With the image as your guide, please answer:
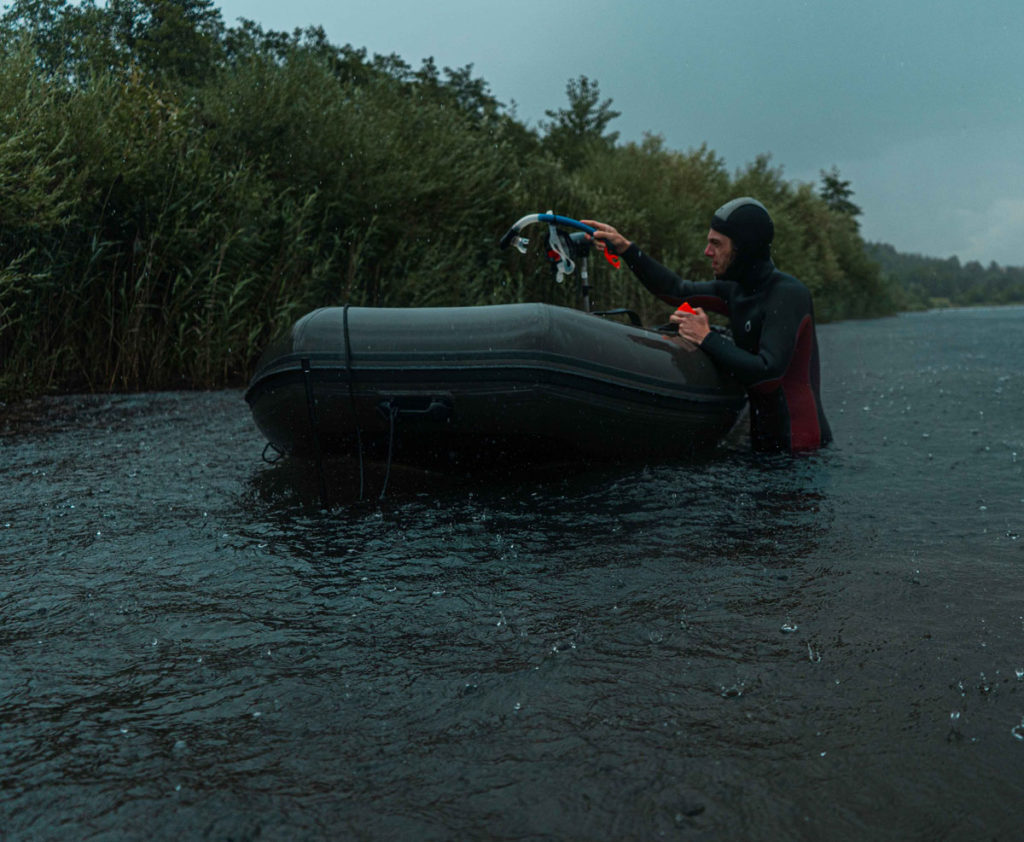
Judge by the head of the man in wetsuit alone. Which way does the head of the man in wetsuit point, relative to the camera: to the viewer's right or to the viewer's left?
to the viewer's left

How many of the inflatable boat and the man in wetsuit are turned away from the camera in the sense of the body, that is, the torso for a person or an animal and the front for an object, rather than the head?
0

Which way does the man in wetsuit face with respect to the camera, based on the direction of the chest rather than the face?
to the viewer's left

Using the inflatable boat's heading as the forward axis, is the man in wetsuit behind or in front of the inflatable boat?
behind

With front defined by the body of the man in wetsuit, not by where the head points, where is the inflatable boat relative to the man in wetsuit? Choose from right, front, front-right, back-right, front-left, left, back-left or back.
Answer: front-left

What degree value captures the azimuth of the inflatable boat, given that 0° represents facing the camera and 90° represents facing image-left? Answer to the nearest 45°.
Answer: approximately 45°
